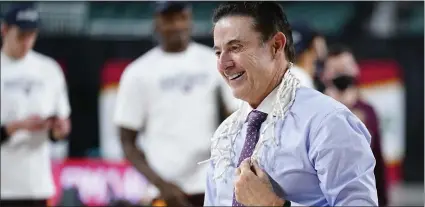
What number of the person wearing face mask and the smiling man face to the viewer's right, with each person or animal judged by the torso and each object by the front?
0

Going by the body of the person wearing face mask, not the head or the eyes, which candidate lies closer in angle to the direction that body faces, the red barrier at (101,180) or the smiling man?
the smiling man

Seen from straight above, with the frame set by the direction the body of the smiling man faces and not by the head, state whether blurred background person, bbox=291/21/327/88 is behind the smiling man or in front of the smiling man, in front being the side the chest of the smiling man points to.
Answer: behind
